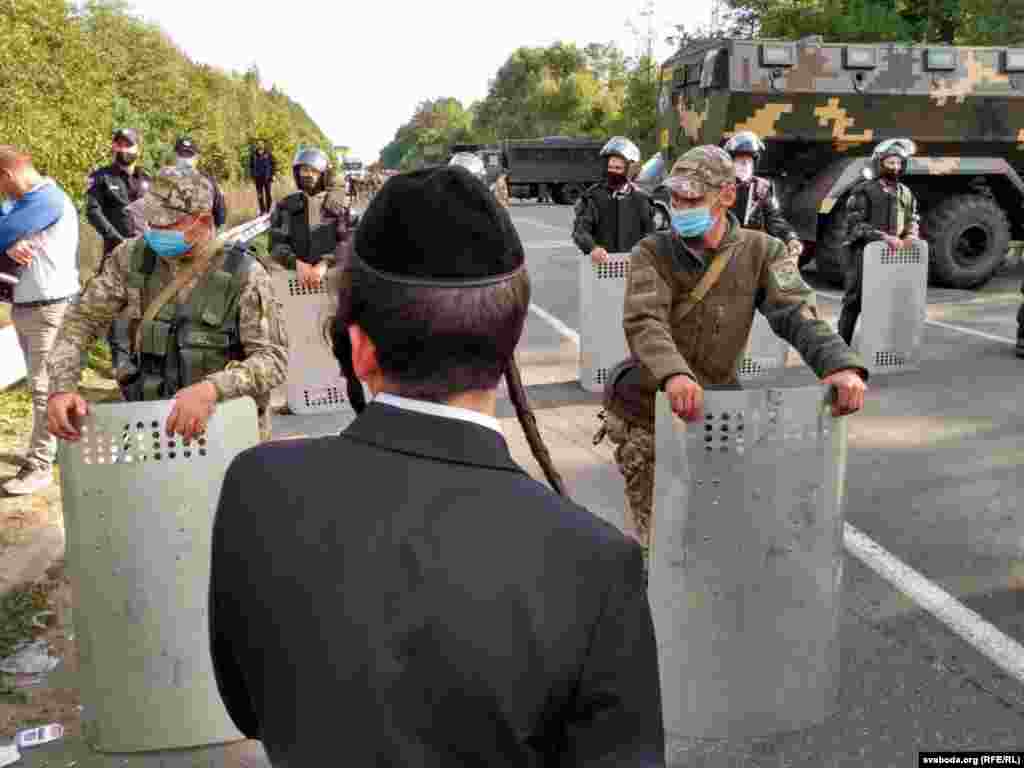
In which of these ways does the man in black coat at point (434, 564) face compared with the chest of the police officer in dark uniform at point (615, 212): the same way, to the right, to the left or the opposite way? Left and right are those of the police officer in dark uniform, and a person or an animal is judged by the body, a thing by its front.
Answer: the opposite way

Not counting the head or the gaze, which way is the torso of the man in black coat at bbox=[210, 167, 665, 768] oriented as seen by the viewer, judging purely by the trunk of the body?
away from the camera

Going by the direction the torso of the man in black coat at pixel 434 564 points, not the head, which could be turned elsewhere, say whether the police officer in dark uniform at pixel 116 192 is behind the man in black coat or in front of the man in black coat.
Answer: in front

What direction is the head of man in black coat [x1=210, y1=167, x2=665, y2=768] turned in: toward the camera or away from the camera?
away from the camera

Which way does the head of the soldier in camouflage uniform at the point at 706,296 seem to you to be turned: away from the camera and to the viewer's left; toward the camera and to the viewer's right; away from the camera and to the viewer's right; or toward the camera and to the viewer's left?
toward the camera and to the viewer's left

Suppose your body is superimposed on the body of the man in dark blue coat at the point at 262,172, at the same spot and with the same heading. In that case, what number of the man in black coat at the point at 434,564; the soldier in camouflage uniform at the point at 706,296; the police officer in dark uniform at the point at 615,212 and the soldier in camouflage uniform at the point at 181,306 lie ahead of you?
4

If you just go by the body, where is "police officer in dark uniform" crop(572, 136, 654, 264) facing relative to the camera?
toward the camera

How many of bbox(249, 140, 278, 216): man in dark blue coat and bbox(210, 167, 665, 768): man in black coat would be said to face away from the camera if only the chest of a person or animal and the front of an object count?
1

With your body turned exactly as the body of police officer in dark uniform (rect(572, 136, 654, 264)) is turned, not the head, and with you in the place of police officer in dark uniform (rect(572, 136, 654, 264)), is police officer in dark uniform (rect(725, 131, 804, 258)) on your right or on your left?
on your left

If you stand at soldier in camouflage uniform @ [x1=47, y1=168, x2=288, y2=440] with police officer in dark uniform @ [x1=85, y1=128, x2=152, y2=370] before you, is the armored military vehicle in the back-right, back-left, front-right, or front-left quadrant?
front-right

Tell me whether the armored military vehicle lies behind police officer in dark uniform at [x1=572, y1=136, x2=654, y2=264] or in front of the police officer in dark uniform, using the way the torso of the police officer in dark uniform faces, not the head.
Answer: behind

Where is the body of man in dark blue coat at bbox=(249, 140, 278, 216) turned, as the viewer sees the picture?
toward the camera
